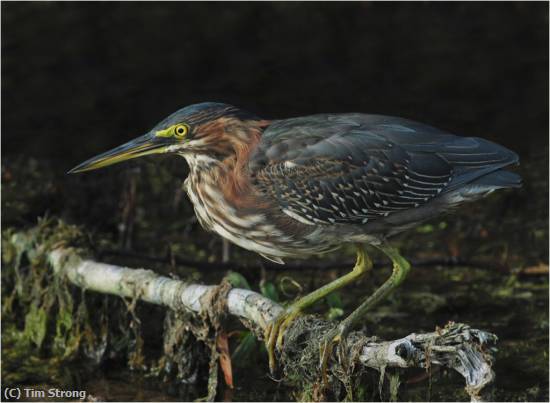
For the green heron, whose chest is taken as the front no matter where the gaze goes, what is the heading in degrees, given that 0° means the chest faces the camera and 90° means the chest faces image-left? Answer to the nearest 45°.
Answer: approximately 90°
